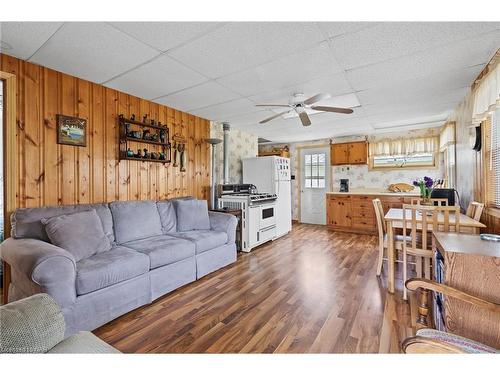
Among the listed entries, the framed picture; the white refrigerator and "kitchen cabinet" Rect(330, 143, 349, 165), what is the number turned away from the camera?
0

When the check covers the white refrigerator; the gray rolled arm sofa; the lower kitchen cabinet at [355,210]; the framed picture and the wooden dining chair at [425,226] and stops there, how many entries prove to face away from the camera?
1

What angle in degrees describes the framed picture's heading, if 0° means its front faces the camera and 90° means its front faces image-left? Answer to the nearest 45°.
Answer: approximately 315°

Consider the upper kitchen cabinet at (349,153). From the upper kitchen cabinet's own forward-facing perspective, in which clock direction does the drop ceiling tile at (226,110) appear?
The drop ceiling tile is roughly at 1 o'clock from the upper kitchen cabinet.

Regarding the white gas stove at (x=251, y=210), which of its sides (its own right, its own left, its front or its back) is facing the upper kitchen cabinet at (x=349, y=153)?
left

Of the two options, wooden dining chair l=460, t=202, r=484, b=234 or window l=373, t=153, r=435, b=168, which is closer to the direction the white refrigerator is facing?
the wooden dining chair

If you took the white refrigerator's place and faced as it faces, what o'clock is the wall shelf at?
The wall shelf is roughly at 3 o'clock from the white refrigerator.

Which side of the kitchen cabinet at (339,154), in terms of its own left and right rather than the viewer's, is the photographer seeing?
front

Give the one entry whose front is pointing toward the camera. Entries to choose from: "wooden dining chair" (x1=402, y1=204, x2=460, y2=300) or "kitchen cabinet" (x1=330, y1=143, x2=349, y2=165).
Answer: the kitchen cabinet

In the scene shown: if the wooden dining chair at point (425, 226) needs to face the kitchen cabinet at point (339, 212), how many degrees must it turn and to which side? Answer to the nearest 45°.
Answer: approximately 45° to its left

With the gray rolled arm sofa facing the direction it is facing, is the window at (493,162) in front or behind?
in front

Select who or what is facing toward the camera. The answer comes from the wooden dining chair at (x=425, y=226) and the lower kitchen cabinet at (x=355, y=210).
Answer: the lower kitchen cabinet

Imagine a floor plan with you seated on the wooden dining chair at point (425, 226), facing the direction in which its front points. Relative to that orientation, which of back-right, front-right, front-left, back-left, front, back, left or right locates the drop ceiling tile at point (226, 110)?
left

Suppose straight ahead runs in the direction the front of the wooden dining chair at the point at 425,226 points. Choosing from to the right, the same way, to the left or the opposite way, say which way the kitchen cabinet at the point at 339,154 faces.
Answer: the opposite way

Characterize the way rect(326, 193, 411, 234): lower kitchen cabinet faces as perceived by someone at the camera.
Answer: facing the viewer
